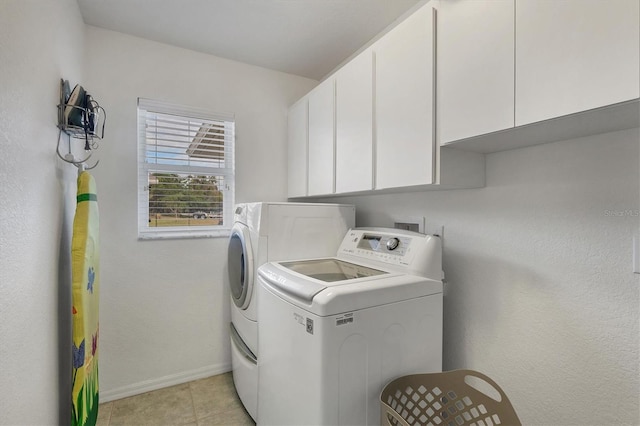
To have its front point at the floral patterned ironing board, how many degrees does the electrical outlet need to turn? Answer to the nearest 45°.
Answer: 0° — it already faces it

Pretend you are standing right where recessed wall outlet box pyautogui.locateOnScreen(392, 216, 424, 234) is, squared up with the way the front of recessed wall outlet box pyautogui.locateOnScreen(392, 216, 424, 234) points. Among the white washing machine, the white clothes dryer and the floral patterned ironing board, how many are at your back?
0

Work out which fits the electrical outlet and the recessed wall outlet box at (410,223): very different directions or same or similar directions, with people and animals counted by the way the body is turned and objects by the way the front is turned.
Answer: same or similar directions

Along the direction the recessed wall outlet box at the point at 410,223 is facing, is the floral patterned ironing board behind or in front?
in front

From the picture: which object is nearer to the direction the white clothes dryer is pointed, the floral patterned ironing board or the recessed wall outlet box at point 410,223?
the floral patterned ironing board

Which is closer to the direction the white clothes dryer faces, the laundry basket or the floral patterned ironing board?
the floral patterned ironing board

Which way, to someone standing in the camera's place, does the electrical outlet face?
facing the viewer and to the left of the viewer

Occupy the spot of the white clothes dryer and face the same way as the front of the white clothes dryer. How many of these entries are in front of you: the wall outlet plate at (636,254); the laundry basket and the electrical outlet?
0

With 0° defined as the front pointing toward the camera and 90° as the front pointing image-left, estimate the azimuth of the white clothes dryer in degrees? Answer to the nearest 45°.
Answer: approximately 90°

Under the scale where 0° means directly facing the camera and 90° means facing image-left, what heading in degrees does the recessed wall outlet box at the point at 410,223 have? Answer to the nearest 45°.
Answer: approximately 45°

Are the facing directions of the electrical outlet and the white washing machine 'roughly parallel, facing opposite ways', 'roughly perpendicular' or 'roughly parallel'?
roughly parallel

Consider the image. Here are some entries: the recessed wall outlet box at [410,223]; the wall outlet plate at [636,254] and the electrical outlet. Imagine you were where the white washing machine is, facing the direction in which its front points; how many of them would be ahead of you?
0

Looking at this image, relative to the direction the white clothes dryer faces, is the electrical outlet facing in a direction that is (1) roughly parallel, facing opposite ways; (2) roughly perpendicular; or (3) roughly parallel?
roughly parallel

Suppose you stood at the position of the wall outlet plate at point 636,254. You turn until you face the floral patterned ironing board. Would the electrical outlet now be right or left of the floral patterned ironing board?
right

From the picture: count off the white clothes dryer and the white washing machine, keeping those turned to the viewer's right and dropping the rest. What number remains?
0
